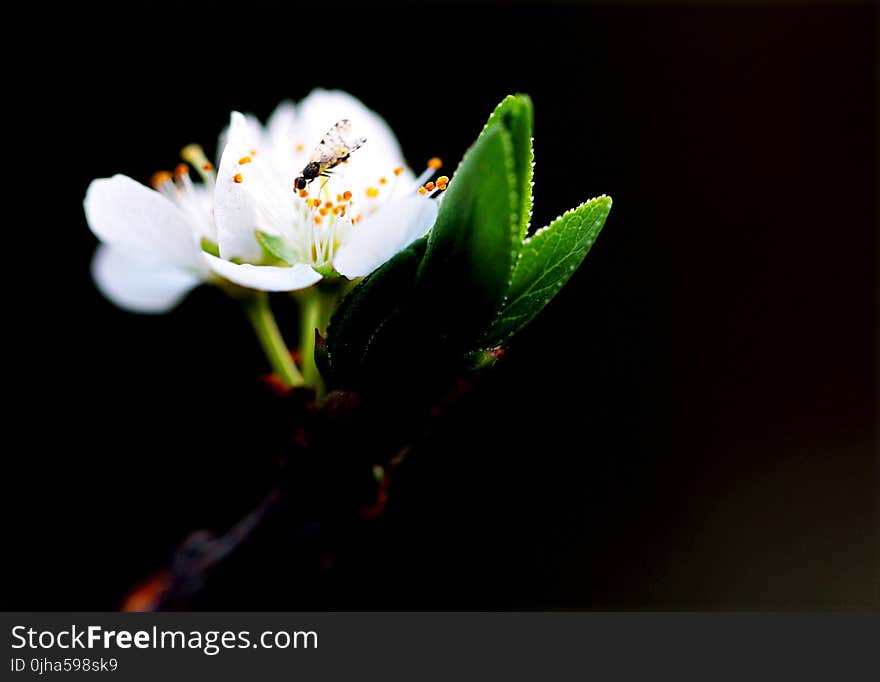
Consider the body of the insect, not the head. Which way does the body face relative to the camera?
to the viewer's left
